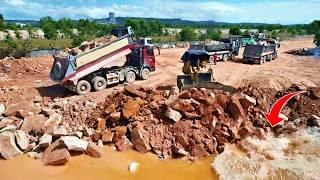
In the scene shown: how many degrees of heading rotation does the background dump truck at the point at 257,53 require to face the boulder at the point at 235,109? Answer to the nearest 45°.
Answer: approximately 135° to its right

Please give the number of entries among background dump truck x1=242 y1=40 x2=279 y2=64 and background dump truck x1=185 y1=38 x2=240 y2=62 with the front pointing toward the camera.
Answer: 0

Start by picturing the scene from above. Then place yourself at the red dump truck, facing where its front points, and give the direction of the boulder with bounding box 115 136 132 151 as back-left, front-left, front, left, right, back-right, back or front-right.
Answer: back-right

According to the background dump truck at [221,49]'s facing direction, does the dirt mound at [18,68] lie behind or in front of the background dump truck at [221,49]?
behind

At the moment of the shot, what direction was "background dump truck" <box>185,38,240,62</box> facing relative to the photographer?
facing away from the viewer and to the right of the viewer

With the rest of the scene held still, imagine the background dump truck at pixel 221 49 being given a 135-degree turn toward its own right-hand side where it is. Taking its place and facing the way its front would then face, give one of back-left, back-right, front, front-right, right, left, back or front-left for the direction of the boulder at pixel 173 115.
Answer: front

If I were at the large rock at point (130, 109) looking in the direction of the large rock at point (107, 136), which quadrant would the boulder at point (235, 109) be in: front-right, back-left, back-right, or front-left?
back-left

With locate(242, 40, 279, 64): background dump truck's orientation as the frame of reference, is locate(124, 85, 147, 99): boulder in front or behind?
behind

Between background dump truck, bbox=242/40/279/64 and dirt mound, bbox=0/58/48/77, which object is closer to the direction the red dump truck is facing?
the background dump truck

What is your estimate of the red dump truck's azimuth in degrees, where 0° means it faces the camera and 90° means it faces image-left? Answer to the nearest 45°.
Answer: approximately 225°
